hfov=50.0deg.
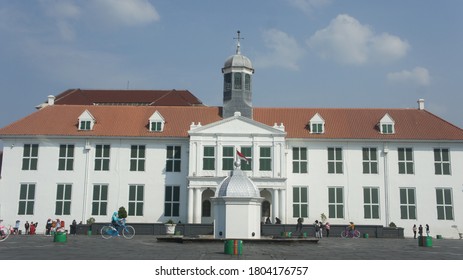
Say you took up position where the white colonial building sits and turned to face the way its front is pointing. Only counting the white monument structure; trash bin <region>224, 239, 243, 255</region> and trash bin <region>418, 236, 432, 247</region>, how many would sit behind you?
0

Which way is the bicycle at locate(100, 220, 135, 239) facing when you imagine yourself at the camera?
facing to the right of the viewer

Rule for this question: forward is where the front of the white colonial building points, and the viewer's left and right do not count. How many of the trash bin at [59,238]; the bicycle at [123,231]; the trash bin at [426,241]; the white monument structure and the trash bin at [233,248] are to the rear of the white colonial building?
0

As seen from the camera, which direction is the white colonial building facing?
toward the camera

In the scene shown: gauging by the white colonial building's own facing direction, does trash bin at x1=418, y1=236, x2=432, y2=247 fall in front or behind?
in front

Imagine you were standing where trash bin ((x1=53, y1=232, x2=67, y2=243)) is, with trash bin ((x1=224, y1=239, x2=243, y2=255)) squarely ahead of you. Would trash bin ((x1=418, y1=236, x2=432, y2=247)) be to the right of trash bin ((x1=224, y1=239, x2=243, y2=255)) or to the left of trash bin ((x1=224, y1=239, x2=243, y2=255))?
left

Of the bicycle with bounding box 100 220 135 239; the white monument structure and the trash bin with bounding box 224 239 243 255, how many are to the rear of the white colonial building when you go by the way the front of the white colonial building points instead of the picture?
0

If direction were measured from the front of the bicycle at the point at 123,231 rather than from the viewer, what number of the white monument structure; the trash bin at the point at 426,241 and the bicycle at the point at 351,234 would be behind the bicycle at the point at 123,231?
0

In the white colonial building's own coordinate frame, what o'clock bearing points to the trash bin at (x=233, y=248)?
The trash bin is roughly at 12 o'clock from the white colonial building.

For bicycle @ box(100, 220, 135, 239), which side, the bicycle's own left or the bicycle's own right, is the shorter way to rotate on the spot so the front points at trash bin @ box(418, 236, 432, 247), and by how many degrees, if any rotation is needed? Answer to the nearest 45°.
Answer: approximately 45° to the bicycle's own right

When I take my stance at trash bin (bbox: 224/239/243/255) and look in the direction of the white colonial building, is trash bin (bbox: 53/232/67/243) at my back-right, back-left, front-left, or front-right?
front-left

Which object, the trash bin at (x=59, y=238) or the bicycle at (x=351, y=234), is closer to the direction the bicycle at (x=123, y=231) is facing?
the bicycle

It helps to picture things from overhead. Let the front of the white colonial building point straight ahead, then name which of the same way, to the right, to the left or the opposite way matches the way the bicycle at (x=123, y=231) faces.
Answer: to the left

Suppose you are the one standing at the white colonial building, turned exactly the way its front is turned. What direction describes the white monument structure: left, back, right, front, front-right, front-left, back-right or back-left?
front

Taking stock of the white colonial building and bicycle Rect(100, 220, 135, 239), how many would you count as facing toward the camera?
1

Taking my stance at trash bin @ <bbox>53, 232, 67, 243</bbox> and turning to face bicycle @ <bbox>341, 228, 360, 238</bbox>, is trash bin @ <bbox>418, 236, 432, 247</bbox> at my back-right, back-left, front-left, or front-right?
front-right

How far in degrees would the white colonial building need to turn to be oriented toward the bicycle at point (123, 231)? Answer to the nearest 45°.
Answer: approximately 45° to its right

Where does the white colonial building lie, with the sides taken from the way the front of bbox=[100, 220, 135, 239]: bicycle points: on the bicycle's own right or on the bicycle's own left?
on the bicycle's own left
